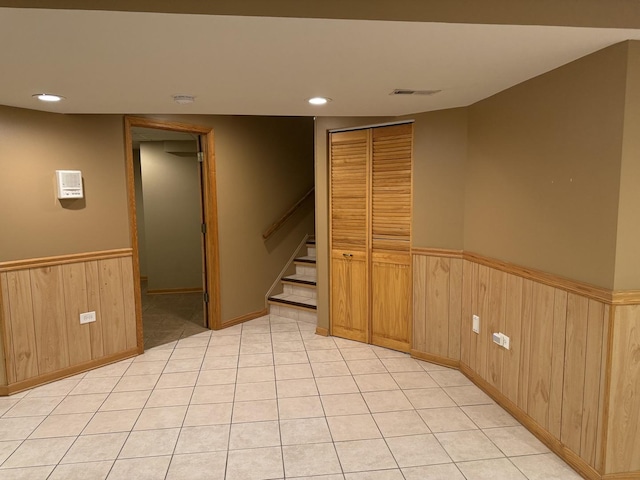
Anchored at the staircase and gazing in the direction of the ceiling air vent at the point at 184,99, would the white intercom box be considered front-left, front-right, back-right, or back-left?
front-right

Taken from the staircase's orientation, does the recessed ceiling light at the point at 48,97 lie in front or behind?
in front

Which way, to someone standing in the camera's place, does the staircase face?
facing the viewer and to the left of the viewer

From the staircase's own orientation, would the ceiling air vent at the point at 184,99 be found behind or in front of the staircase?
in front

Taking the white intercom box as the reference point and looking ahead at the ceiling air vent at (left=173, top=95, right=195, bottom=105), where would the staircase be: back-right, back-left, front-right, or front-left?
front-left

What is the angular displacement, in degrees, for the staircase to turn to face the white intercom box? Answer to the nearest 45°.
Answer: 0° — it already faces it
